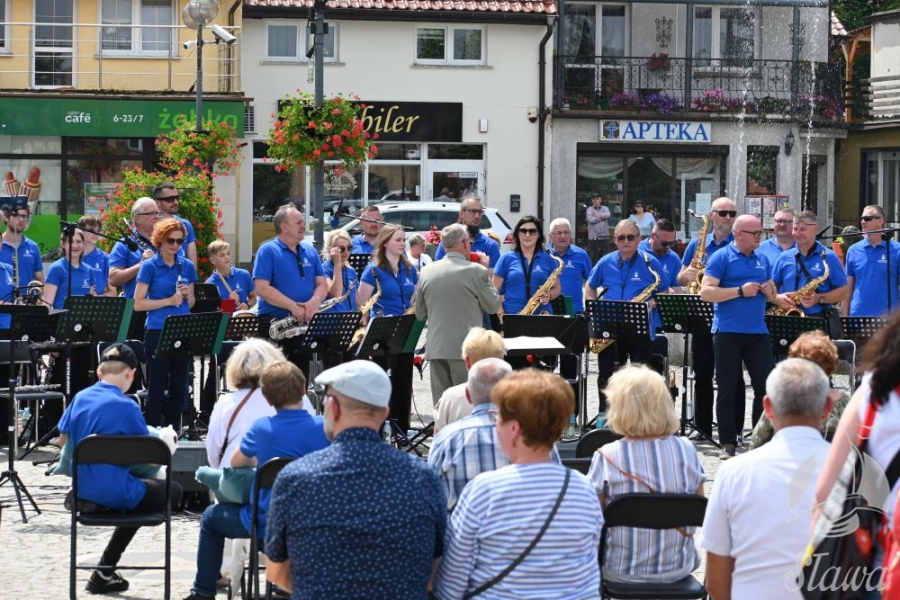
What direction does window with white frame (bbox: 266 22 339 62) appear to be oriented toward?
toward the camera

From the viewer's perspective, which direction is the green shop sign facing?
toward the camera

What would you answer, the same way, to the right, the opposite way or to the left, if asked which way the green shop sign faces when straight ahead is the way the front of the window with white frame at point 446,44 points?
the same way

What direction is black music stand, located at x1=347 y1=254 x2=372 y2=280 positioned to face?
away from the camera

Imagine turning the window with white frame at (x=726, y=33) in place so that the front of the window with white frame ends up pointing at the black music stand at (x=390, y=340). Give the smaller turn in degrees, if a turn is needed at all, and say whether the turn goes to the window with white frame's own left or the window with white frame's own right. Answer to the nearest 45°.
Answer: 0° — it already faces it

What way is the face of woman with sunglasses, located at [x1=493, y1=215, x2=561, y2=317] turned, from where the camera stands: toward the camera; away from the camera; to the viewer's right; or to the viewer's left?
toward the camera

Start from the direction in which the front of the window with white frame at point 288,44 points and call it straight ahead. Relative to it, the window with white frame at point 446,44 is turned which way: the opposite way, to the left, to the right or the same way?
the same way

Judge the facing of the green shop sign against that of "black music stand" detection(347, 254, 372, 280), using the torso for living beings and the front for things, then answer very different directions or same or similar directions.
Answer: very different directions

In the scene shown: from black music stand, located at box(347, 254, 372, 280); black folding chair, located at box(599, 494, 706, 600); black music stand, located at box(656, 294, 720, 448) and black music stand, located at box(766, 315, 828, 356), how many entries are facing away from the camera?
4

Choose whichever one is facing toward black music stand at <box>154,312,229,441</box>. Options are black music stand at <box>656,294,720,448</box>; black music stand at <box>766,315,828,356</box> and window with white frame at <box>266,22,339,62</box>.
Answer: the window with white frame

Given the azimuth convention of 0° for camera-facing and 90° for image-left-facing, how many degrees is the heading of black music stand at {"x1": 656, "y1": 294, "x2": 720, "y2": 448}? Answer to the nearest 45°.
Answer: approximately 180°

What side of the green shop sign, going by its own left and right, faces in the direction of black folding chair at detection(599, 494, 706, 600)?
front

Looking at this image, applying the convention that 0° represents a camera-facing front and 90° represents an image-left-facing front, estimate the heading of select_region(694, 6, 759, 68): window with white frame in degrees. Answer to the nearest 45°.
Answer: approximately 0°

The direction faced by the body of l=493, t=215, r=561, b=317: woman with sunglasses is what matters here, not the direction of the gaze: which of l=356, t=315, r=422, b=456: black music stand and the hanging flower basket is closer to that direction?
the black music stand

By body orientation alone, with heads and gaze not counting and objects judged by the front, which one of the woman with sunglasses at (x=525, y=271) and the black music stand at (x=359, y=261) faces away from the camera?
the black music stand

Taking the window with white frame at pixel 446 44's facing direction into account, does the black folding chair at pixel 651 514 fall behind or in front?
in front

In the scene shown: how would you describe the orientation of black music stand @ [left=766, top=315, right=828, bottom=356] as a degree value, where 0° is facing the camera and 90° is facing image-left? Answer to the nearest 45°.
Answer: approximately 180°

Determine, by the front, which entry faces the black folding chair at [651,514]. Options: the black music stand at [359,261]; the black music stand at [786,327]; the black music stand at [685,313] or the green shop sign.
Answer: the green shop sign

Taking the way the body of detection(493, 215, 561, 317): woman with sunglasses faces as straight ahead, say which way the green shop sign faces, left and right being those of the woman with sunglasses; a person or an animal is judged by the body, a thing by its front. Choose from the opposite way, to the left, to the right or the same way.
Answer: the same way
